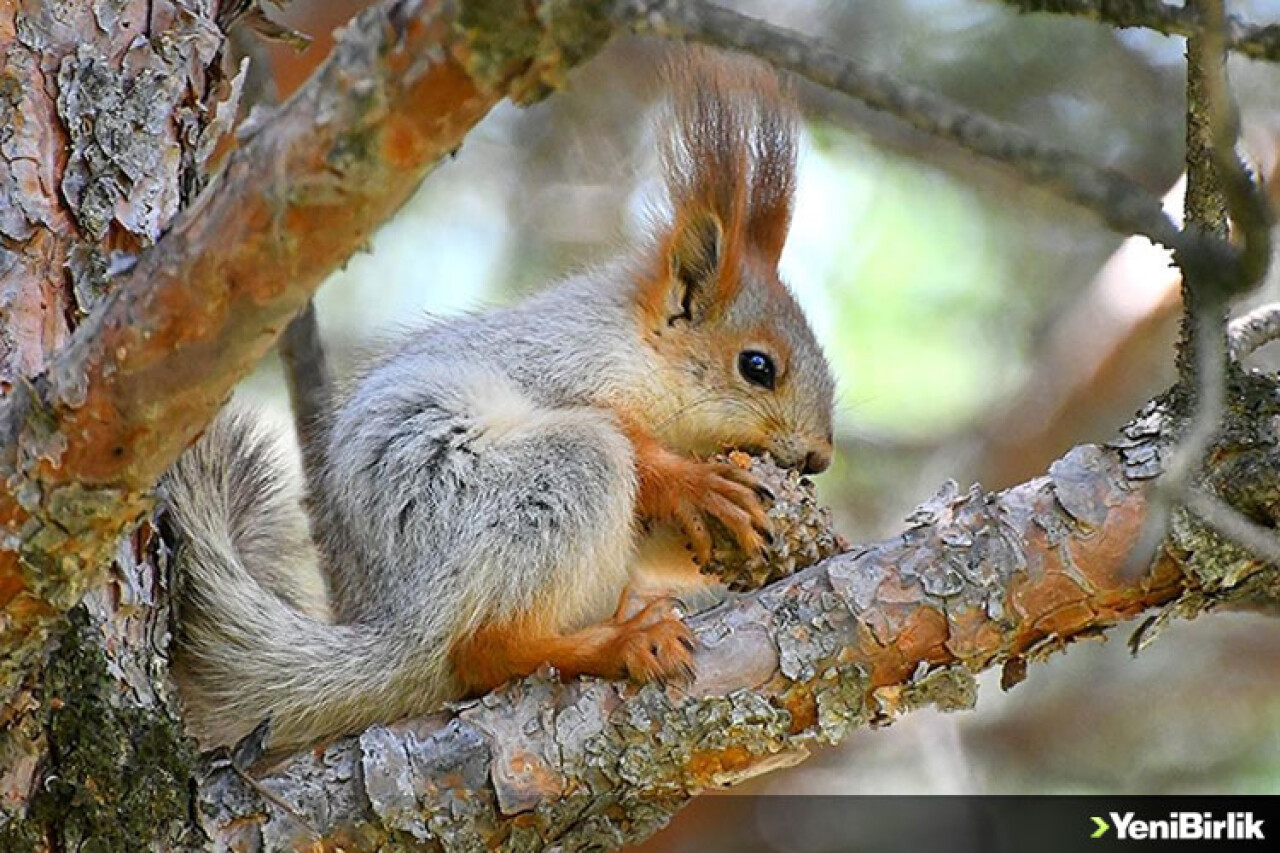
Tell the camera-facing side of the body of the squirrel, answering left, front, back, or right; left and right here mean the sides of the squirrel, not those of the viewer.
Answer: right

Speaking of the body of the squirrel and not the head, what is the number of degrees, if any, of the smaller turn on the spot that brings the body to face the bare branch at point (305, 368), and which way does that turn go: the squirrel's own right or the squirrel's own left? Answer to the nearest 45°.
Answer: approximately 135° to the squirrel's own left

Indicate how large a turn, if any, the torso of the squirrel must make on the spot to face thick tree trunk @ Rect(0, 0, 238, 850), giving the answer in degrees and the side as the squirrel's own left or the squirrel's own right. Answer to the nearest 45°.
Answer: approximately 135° to the squirrel's own right
